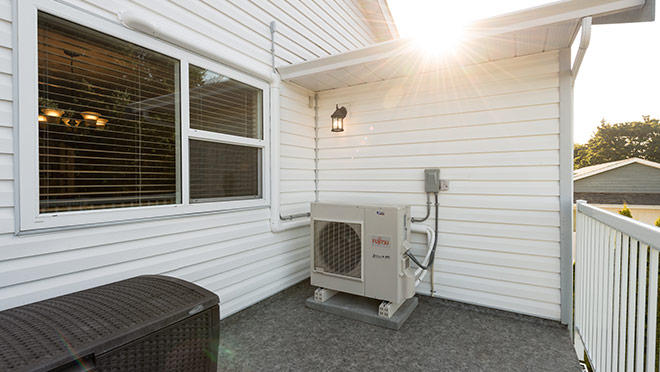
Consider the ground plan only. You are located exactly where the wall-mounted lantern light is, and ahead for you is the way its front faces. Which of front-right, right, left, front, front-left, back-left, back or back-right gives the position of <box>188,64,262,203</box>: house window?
front

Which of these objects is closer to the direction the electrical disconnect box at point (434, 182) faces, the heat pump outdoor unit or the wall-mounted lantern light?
the heat pump outdoor unit

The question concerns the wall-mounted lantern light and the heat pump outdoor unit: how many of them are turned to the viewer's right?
0

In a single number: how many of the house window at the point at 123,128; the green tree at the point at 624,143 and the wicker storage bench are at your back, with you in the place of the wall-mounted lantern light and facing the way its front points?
1

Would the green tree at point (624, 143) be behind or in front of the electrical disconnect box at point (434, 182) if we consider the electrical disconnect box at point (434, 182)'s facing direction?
behind

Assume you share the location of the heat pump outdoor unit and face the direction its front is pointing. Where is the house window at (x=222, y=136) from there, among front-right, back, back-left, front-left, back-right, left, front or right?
front-right

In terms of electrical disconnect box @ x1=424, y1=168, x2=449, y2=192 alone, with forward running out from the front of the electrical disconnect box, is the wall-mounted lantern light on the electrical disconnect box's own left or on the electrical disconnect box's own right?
on the electrical disconnect box's own right

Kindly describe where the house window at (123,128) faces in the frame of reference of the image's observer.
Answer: facing the viewer and to the right of the viewer

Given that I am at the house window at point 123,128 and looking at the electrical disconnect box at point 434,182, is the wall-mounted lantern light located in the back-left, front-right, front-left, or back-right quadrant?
front-left

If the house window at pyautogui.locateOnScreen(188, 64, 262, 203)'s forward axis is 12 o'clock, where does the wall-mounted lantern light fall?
The wall-mounted lantern light is roughly at 10 o'clock from the house window.

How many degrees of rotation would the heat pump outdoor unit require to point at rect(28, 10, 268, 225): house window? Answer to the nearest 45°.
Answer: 0° — it already faces it

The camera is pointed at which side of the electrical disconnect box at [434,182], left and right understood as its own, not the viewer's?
front

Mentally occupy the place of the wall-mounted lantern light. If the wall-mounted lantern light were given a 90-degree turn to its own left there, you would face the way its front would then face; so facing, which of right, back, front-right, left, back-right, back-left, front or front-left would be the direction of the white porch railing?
front

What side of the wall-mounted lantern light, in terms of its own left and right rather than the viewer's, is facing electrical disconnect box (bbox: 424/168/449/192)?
left
